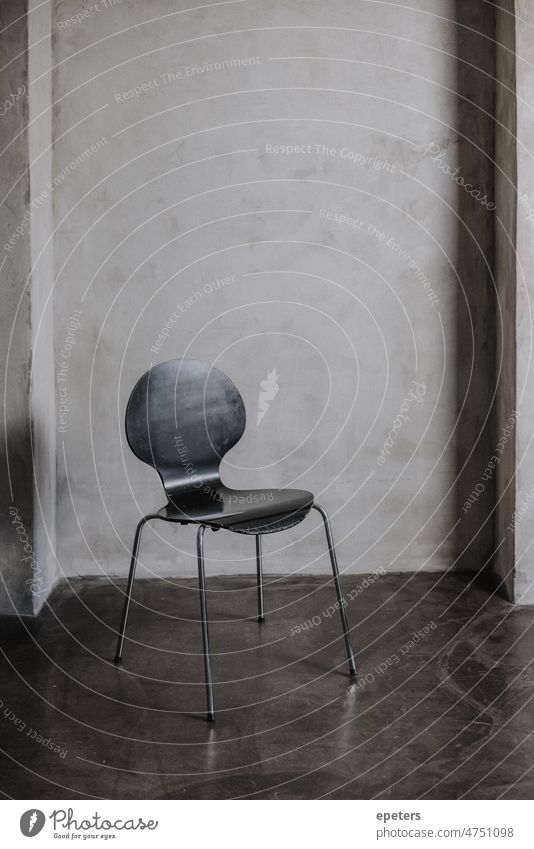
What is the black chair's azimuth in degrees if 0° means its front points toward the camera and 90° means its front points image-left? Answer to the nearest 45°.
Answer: approximately 315°
